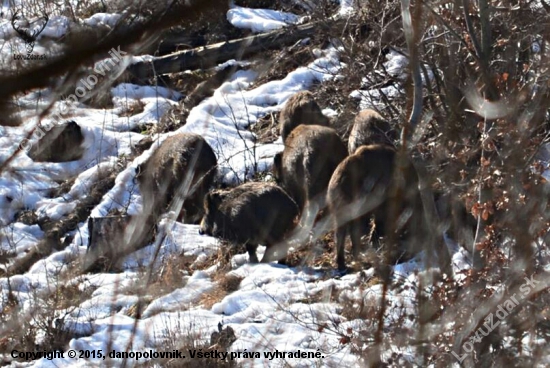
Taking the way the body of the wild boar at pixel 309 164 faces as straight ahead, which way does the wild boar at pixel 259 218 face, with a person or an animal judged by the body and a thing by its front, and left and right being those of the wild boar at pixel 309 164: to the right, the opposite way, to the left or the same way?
to the left

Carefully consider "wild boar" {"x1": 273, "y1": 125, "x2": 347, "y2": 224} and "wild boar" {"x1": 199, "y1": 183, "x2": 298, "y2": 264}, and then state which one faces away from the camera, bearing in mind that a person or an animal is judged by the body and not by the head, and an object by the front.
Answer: "wild boar" {"x1": 273, "y1": 125, "x2": 347, "y2": 224}

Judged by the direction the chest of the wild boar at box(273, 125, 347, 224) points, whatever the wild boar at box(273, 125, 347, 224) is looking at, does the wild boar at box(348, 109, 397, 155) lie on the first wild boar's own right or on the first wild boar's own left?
on the first wild boar's own right

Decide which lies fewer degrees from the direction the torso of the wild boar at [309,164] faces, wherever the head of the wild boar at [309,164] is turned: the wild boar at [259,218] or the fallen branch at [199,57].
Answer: the fallen branch

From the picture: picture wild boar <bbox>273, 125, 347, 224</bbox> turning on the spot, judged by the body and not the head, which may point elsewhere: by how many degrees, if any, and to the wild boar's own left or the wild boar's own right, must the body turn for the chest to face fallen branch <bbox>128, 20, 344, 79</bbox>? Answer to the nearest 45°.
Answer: approximately 45° to the wild boar's own left

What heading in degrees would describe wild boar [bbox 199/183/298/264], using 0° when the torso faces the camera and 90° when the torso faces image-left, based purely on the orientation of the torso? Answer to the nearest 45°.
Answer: approximately 90°

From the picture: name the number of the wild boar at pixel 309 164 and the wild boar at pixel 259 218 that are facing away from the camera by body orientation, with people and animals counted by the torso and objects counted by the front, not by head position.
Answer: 1

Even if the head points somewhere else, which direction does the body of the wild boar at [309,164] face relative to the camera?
away from the camera

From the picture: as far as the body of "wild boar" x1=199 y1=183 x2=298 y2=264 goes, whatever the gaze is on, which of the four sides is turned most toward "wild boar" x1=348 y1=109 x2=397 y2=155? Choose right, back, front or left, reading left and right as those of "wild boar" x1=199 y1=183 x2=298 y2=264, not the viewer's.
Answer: back

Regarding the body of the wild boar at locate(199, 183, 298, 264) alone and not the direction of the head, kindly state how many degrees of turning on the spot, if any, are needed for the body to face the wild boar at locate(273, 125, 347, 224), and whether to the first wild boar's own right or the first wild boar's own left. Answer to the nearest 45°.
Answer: approximately 135° to the first wild boar's own right
